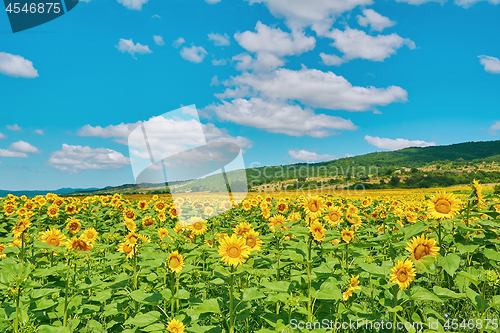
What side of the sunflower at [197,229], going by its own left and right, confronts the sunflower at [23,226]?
right

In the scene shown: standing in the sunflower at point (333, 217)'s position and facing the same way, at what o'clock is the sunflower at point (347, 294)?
the sunflower at point (347, 294) is roughly at 12 o'clock from the sunflower at point (333, 217).

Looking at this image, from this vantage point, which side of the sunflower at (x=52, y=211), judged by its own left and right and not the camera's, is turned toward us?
front

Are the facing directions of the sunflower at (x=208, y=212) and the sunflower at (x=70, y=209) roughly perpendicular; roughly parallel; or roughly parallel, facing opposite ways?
roughly parallel

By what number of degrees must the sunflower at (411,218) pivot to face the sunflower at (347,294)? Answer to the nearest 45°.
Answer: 0° — it already faces it

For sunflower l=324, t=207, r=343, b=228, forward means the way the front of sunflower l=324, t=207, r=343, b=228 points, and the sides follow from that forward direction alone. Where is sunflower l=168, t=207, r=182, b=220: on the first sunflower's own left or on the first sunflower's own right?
on the first sunflower's own right

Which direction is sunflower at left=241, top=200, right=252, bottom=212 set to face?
toward the camera

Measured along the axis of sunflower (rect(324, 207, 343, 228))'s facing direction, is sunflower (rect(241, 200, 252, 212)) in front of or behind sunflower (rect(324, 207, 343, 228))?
behind

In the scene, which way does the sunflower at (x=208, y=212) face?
toward the camera

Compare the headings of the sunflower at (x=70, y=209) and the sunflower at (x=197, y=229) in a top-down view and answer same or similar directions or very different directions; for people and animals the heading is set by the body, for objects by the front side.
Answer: same or similar directions

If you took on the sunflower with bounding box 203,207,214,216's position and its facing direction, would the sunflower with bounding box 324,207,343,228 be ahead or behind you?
ahead

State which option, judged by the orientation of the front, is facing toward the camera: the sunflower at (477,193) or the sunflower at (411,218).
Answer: the sunflower at (411,218)

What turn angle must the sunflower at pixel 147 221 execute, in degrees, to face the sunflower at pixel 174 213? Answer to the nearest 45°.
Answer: approximately 180°

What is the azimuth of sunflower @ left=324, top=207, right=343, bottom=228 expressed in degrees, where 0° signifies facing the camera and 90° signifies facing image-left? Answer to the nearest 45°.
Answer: approximately 0°
